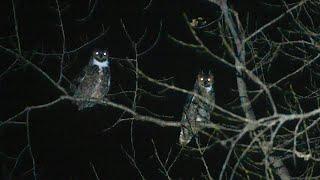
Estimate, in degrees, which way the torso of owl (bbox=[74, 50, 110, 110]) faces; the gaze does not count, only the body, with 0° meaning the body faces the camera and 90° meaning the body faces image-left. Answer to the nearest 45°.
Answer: approximately 315°
